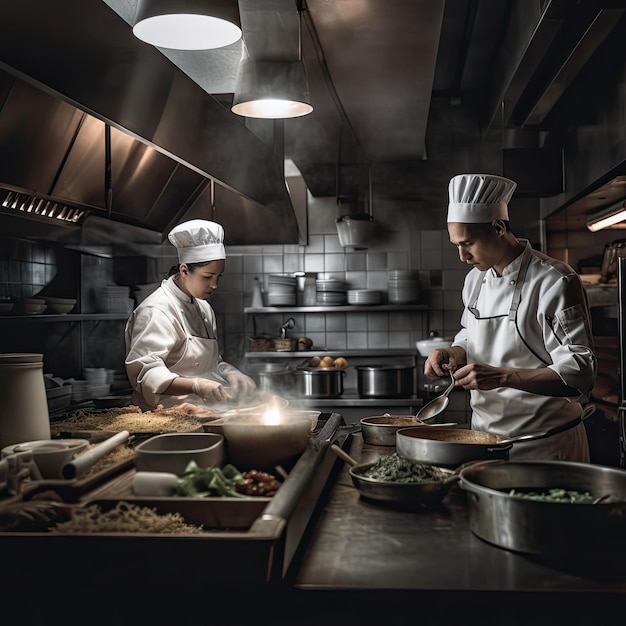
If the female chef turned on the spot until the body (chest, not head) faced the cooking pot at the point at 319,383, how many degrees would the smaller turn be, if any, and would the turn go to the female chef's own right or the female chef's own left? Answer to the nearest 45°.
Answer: approximately 90° to the female chef's own left

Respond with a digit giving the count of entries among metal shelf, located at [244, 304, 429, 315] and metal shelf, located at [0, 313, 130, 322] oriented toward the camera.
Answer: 2

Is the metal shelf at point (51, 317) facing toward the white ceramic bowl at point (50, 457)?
yes

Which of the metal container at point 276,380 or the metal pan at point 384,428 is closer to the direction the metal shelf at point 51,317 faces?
the metal pan

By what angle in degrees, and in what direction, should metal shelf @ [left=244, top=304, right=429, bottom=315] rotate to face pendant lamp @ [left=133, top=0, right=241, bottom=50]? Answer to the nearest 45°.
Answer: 0° — it already faces it

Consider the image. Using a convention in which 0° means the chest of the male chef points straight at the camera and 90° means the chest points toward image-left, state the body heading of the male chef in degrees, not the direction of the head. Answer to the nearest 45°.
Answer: approximately 45°

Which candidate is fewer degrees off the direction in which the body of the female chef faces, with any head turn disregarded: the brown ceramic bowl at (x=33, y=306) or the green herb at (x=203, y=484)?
the green herb

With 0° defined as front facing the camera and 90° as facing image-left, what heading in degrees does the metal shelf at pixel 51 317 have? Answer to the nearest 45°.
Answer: approximately 0°

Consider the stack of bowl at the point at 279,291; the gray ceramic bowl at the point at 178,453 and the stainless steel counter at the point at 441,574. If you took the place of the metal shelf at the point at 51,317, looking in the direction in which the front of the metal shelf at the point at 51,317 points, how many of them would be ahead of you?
2

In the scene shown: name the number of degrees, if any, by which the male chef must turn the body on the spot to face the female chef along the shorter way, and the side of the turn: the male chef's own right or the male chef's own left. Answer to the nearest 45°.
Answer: approximately 45° to the male chef's own right

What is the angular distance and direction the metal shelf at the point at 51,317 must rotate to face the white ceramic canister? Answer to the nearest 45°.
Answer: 0° — it already faces it

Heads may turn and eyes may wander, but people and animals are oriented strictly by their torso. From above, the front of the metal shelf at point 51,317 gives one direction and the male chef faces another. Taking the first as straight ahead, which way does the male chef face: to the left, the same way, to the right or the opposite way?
to the right

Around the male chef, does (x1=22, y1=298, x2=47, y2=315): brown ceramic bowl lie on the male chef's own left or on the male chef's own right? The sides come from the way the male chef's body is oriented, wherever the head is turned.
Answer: on the male chef's own right

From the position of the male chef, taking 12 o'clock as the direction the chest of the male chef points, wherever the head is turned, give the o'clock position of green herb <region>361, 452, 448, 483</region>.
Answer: The green herb is roughly at 11 o'clock from the male chef.
